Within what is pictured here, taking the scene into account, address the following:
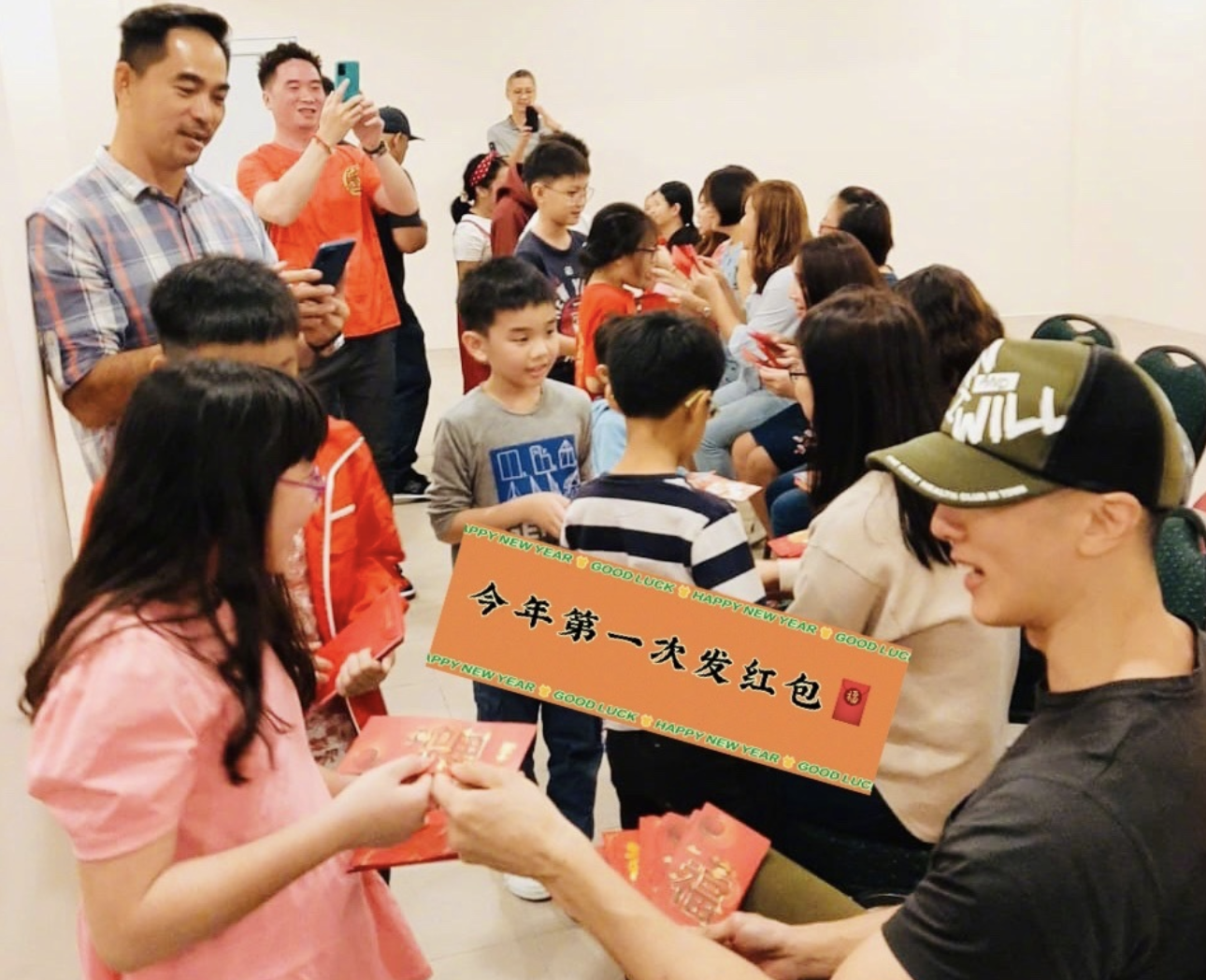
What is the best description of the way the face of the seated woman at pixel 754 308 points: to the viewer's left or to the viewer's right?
to the viewer's left

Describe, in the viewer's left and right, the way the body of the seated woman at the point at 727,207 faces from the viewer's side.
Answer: facing to the left of the viewer

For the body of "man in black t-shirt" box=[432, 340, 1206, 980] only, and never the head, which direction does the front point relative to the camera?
to the viewer's left

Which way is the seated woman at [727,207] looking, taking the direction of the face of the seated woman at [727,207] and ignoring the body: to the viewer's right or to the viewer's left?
to the viewer's left

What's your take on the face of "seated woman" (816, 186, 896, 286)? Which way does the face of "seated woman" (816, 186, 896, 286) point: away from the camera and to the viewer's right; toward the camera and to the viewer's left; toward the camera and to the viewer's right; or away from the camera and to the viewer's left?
away from the camera and to the viewer's left

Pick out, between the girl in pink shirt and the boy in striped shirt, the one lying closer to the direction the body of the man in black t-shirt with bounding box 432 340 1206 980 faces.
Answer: the girl in pink shirt

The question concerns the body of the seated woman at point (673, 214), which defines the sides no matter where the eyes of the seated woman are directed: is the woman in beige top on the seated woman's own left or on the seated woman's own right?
on the seated woman's own left

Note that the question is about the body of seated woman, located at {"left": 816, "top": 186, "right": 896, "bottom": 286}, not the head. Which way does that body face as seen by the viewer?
to the viewer's left

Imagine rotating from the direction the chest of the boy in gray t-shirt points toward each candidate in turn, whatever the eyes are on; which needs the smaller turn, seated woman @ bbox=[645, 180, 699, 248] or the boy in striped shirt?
the boy in striped shirt

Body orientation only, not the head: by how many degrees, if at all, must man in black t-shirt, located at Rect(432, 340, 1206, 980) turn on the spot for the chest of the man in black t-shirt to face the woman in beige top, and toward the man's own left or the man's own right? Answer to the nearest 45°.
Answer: approximately 90° to the man's own right

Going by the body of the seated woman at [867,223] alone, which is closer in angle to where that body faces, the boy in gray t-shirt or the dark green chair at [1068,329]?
the boy in gray t-shirt

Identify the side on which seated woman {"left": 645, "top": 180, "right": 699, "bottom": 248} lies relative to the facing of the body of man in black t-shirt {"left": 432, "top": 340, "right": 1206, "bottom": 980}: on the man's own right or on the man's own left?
on the man's own right

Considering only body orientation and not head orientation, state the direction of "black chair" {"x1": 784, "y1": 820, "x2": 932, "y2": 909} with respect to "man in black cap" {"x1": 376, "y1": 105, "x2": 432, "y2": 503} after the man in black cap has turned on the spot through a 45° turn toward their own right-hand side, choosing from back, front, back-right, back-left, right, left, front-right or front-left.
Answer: front-right

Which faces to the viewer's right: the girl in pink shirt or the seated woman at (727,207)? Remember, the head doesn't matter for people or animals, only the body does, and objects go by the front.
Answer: the girl in pink shirt
